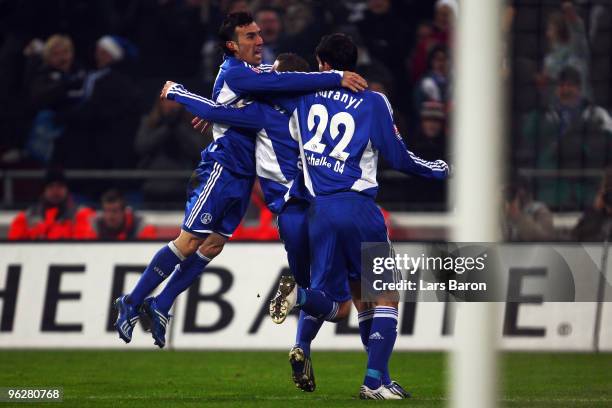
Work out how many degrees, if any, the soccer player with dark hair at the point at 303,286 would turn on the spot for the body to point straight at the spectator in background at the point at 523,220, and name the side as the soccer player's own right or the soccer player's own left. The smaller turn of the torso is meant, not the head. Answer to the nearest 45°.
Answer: approximately 45° to the soccer player's own right

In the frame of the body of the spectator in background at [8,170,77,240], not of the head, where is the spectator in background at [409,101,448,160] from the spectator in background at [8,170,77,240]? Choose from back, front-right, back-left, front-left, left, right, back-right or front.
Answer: left

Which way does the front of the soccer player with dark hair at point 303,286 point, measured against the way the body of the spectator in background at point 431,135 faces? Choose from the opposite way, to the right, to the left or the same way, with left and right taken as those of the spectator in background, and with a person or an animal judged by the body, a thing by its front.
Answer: the opposite way

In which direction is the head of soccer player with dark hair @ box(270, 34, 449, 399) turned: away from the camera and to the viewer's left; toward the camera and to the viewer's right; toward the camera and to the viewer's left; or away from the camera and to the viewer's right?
away from the camera and to the viewer's left

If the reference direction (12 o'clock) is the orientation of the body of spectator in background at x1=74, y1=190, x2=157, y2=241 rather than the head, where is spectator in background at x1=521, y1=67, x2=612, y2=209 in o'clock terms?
spectator in background at x1=521, y1=67, x2=612, y2=209 is roughly at 9 o'clock from spectator in background at x1=74, y1=190, x2=157, y2=241.

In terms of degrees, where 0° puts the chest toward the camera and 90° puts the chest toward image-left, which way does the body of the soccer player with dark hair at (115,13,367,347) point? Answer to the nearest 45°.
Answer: approximately 270°
